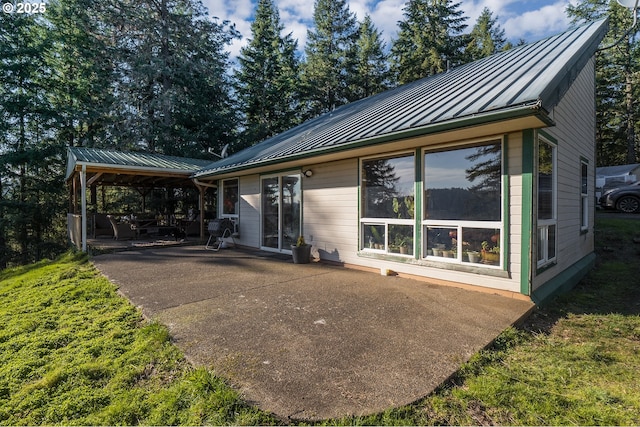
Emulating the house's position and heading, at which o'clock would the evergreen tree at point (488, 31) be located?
The evergreen tree is roughly at 5 o'clock from the house.

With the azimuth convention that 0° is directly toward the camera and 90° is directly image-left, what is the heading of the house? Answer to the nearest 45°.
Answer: approximately 45°

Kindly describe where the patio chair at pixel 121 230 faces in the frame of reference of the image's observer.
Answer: facing to the right of the viewer
